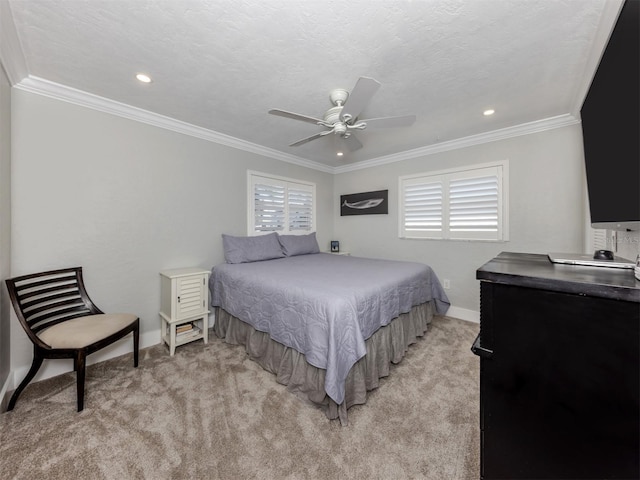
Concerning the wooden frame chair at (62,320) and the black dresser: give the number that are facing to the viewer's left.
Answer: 1

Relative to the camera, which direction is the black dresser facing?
to the viewer's left

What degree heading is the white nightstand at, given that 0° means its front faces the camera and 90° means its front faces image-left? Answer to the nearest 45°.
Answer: approximately 315°

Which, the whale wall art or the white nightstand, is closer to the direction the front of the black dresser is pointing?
the white nightstand

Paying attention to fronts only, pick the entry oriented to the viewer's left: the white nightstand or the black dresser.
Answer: the black dresser

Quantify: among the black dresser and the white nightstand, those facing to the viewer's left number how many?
1

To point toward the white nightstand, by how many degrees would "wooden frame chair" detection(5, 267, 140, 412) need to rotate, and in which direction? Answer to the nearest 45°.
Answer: approximately 45° to its left

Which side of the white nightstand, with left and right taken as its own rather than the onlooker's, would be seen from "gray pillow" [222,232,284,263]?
left
